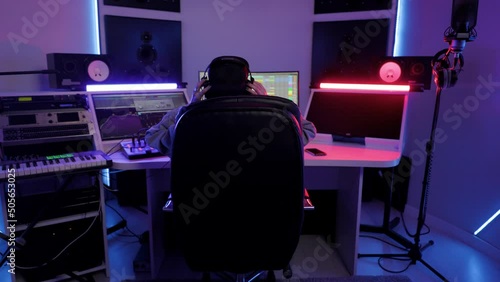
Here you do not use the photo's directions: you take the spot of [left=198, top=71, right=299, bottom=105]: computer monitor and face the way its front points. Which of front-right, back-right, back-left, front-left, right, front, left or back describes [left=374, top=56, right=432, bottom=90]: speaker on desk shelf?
left

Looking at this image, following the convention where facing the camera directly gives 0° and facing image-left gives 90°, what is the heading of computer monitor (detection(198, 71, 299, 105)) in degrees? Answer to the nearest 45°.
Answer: approximately 0°

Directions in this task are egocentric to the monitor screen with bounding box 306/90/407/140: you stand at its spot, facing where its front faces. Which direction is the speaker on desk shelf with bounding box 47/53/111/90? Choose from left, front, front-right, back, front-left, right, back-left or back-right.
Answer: front-right

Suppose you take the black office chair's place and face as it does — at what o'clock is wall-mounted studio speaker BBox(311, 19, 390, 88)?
The wall-mounted studio speaker is roughly at 1 o'clock from the black office chair.

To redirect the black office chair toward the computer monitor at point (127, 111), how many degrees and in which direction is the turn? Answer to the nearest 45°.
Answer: approximately 45° to its left

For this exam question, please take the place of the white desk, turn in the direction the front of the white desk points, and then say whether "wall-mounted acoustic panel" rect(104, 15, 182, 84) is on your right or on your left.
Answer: on your right

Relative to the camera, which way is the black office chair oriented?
away from the camera

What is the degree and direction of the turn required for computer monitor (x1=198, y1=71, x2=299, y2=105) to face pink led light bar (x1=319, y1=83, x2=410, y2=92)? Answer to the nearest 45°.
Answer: approximately 45° to its left

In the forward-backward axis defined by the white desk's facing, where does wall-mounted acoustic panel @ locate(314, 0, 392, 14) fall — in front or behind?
behind

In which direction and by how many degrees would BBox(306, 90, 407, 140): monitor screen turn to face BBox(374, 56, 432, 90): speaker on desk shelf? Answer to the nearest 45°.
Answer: approximately 180°
